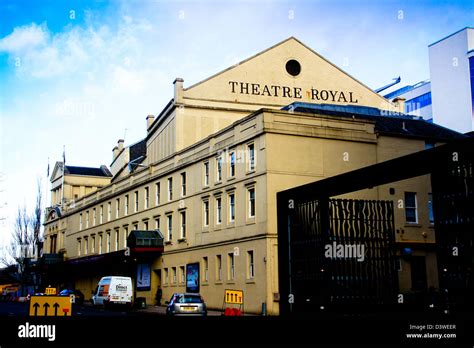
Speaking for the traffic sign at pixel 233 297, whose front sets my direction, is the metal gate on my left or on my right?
on my left

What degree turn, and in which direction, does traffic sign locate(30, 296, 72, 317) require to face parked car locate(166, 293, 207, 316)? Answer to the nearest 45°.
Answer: approximately 135° to its left

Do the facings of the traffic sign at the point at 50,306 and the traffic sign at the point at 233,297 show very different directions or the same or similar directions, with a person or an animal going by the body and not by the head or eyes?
same or similar directions

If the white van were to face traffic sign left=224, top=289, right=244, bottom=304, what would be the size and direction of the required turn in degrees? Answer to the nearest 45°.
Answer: approximately 135° to its left

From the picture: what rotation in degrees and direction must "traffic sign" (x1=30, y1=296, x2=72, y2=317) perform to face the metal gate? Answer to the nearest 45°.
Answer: approximately 135° to its left

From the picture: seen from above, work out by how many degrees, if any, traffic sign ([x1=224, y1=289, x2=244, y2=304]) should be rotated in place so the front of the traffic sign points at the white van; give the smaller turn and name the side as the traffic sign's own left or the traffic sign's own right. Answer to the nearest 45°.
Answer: approximately 135° to the traffic sign's own right

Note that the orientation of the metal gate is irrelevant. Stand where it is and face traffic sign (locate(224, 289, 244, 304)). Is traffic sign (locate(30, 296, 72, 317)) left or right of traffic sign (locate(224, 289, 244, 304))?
left

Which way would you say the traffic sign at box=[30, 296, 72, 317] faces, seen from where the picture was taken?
facing the viewer

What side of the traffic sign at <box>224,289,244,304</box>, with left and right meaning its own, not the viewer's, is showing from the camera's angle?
front
